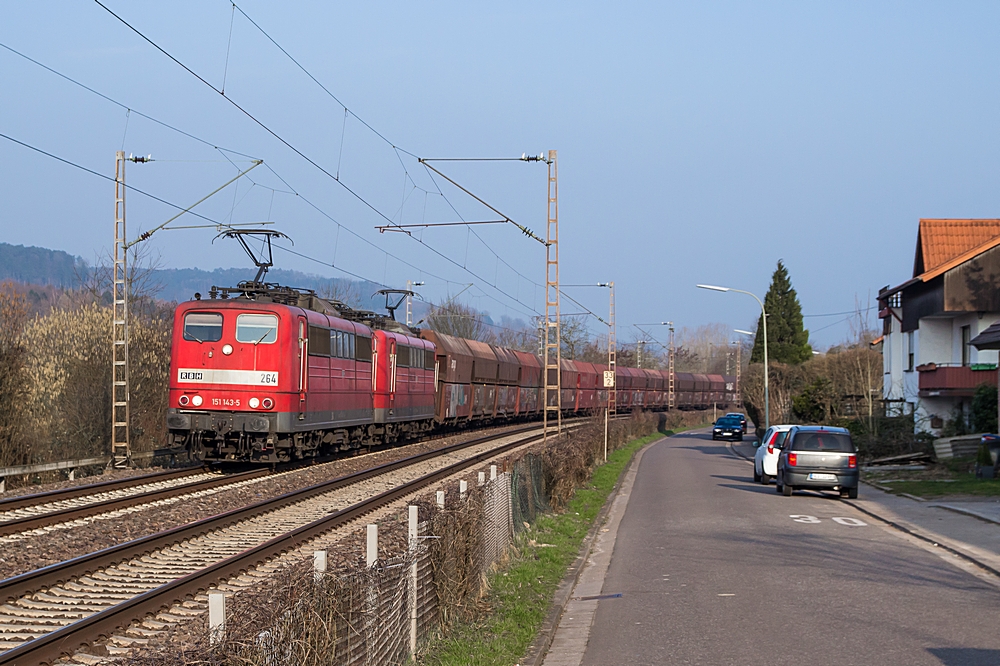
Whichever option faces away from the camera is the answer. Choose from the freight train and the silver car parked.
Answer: the silver car parked

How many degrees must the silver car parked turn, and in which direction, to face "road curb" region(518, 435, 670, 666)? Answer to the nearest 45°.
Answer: approximately 180°

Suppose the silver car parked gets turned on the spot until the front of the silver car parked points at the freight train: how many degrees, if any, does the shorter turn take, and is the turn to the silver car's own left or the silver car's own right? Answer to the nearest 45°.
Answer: approximately 90° to the silver car's own left

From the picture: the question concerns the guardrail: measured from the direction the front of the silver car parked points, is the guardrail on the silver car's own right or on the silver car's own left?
on the silver car's own left

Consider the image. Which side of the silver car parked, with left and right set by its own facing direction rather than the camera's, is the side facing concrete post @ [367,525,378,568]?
back

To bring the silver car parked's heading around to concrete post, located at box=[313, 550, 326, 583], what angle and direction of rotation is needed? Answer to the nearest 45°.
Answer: approximately 180°

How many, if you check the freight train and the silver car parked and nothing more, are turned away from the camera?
1

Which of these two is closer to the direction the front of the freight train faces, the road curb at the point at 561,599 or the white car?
the road curb

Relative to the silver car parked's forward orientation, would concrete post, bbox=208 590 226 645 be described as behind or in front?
behind

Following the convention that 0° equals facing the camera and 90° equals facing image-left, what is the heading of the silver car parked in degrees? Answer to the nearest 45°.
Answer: approximately 180°

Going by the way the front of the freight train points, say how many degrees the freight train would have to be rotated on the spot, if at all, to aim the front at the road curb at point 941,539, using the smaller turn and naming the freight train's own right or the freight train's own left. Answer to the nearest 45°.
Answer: approximately 90° to the freight train's own left

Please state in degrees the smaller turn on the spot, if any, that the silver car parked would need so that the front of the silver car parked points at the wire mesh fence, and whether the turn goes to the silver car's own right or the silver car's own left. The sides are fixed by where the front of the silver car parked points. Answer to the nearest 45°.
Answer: approximately 180°

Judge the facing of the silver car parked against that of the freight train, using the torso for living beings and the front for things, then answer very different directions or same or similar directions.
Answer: very different directions

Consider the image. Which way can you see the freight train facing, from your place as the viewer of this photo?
facing the viewer and to the left of the viewer

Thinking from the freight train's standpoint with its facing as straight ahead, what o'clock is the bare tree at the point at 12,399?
The bare tree is roughly at 2 o'clock from the freight train.
